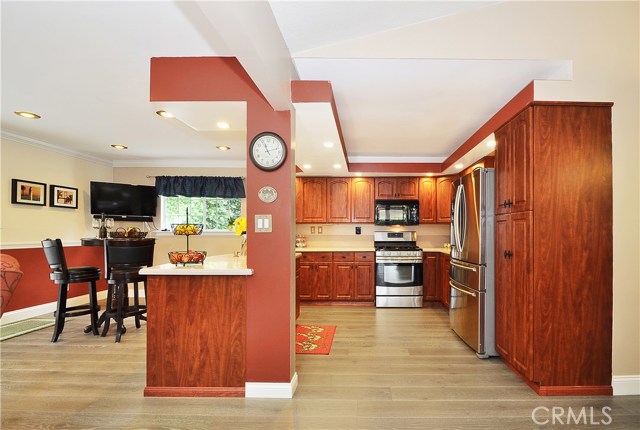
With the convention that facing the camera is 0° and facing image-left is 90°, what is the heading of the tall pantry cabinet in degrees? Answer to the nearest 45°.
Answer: approximately 90°

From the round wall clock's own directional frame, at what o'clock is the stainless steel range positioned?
The stainless steel range is roughly at 7 o'clock from the round wall clock.

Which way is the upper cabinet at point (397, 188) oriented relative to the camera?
toward the camera

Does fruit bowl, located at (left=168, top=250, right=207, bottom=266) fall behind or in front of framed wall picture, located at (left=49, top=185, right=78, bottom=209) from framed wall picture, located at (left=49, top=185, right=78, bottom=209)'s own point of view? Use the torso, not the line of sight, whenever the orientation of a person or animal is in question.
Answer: in front

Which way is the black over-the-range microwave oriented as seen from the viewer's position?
toward the camera

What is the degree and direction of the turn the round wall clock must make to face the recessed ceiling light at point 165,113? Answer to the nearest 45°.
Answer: approximately 135° to its right

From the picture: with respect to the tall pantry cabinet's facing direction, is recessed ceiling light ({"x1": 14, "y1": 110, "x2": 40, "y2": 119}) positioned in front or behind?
in front

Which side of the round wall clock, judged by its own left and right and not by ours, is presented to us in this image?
front

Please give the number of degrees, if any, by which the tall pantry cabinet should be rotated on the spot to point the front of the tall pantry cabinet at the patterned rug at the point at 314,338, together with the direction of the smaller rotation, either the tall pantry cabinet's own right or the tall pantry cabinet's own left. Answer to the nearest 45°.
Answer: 0° — it already faces it
